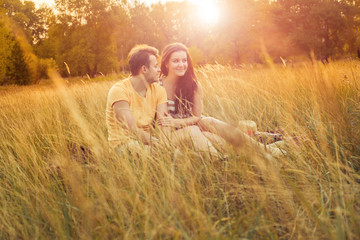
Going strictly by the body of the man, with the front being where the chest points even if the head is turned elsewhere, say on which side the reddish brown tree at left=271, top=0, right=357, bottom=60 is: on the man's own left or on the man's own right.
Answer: on the man's own left

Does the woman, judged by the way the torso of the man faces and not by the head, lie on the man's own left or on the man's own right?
on the man's own left

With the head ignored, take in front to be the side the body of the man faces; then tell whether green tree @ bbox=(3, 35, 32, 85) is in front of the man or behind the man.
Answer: behind

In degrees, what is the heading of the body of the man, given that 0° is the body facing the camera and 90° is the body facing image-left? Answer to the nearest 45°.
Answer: approximately 315°
